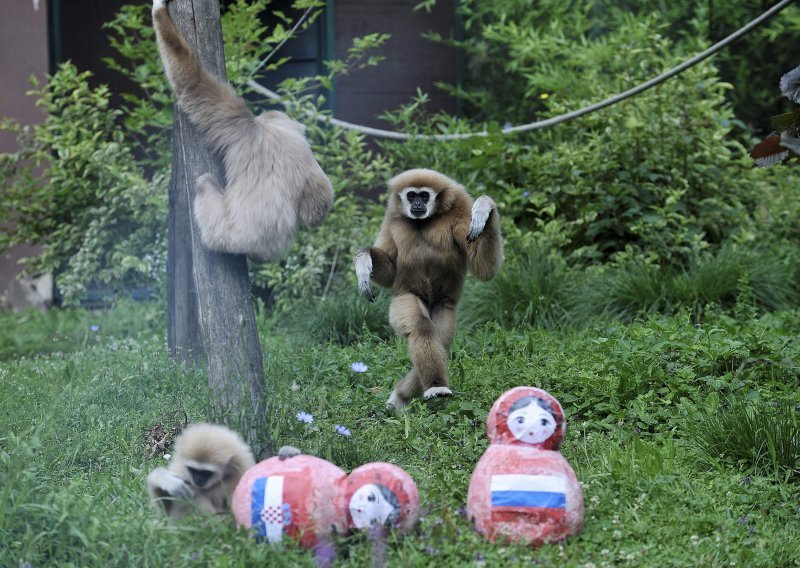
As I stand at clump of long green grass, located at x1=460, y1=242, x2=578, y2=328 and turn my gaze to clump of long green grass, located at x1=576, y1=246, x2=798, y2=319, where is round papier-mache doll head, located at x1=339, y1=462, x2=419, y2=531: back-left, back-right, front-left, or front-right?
back-right

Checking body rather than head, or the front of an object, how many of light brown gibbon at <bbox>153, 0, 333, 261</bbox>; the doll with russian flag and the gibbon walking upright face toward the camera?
2

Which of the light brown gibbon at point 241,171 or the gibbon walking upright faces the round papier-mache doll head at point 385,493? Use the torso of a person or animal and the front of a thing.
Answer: the gibbon walking upright

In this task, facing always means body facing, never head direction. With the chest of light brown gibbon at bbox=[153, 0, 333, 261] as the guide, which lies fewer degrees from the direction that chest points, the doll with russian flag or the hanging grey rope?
the hanging grey rope

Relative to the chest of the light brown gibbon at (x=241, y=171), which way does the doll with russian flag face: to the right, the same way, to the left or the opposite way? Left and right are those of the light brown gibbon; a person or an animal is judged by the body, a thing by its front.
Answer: the opposite way

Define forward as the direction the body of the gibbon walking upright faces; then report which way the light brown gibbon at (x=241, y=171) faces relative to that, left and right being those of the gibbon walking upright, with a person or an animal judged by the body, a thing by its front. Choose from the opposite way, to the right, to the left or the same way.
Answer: the opposite way

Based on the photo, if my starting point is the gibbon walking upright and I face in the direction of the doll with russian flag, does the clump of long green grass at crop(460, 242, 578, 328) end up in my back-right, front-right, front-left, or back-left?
back-left

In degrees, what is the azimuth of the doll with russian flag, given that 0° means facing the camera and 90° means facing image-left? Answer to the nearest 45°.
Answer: approximately 0°

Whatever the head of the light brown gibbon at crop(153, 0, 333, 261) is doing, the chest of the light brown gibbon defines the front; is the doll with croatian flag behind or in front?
behind

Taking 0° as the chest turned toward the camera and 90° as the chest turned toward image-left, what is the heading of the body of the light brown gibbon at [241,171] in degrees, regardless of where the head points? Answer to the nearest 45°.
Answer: approximately 180°

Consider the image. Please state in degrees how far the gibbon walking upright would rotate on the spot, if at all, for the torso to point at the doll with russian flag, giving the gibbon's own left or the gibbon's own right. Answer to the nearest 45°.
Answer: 0° — it already faces it

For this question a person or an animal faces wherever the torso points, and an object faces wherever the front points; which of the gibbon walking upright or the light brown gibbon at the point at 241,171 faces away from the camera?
the light brown gibbon
